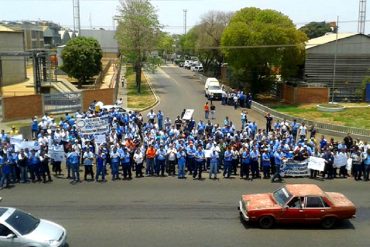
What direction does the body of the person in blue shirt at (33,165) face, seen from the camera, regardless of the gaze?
toward the camera

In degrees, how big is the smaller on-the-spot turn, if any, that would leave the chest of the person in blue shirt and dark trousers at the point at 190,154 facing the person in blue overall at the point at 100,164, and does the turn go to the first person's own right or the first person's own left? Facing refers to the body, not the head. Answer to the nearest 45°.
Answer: approximately 90° to the first person's own right

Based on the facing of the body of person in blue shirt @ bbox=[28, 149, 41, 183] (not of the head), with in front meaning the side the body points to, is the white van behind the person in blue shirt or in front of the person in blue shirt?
behind

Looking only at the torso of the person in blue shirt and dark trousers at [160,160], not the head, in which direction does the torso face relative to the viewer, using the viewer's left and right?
facing the viewer

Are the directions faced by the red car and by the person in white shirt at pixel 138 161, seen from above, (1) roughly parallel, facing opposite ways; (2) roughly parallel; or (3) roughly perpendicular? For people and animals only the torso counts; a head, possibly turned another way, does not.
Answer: roughly perpendicular

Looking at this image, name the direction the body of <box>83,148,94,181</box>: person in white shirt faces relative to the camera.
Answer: toward the camera

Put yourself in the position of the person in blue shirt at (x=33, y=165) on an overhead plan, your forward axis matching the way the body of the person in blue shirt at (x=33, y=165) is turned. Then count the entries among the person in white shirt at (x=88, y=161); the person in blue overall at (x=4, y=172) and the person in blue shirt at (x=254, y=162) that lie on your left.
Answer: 2

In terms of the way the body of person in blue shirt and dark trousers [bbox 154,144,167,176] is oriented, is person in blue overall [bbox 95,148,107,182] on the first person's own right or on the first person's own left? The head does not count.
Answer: on the first person's own right

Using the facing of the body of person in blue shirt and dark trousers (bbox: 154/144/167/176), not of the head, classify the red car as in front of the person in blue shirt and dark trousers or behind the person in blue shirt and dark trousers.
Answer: in front

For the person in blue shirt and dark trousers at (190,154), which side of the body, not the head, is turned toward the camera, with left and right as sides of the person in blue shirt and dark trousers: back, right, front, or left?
front

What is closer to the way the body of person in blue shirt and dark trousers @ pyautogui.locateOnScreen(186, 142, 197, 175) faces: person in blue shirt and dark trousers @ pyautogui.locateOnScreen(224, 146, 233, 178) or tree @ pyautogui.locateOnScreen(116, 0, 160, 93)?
the person in blue shirt and dark trousers

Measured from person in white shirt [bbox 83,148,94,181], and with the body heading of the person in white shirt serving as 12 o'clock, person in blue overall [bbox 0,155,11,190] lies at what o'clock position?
The person in blue overall is roughly at 3 o'clock from the person in white shirt.
